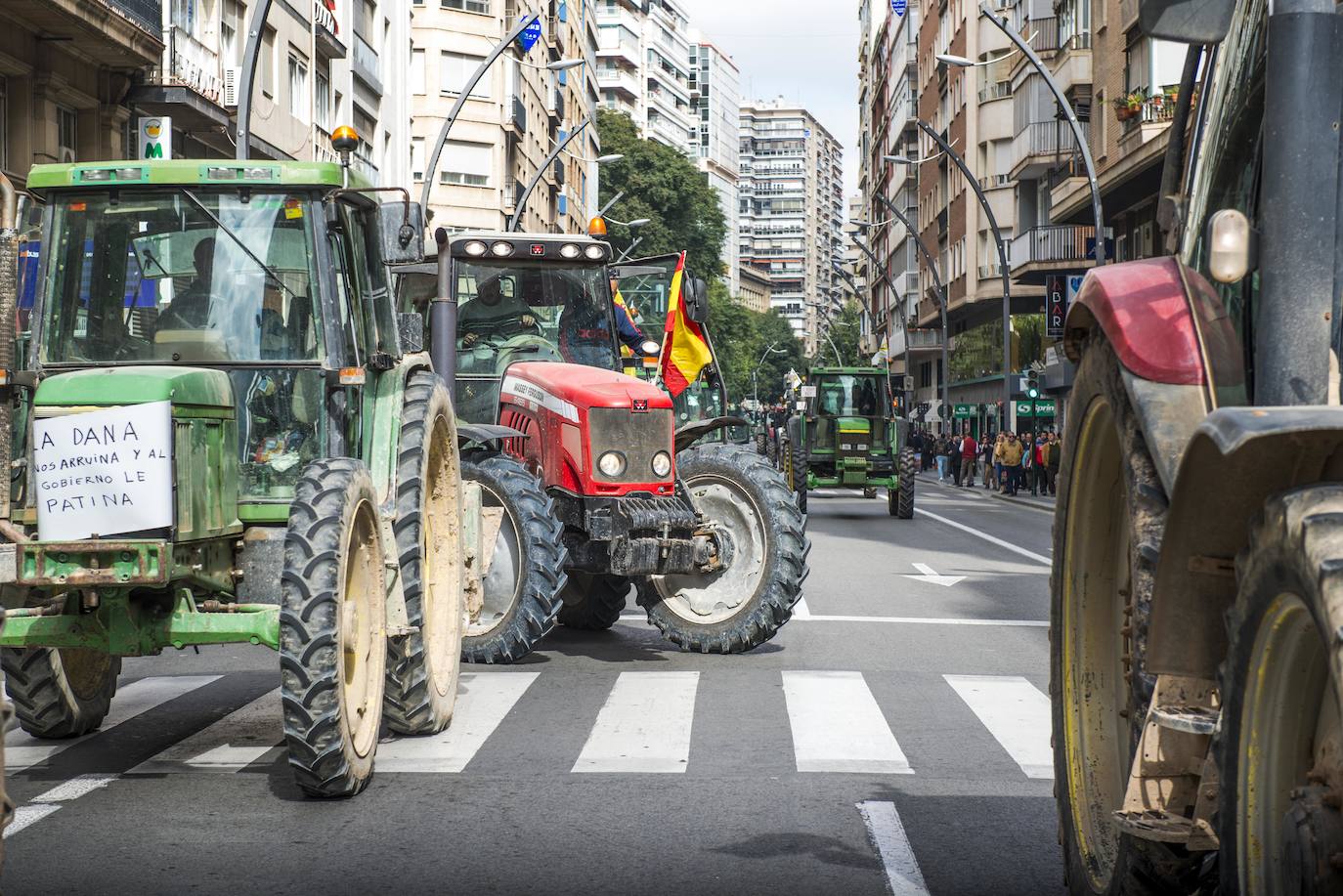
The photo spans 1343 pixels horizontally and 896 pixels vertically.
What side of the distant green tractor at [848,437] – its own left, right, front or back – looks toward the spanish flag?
front

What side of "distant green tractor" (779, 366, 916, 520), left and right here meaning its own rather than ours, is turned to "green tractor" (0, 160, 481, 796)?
front

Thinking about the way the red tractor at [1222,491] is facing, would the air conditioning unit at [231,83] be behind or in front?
behind

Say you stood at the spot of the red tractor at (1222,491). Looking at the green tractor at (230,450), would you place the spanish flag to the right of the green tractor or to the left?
right

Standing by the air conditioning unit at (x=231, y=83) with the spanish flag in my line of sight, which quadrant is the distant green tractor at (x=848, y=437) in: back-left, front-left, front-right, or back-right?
front-left

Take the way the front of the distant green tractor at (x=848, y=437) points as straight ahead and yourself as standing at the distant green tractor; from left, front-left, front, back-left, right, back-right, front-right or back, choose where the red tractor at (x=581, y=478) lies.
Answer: front

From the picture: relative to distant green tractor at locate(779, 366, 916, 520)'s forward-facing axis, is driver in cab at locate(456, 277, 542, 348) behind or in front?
in front

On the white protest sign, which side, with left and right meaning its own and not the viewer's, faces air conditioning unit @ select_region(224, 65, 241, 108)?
back

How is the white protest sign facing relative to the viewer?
toward the camera

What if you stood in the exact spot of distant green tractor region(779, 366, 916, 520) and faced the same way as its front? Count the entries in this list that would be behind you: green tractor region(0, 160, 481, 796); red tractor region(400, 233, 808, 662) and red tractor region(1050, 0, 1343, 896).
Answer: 0

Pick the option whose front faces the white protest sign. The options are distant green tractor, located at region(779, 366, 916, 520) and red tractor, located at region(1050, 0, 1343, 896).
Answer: the distant green tractor

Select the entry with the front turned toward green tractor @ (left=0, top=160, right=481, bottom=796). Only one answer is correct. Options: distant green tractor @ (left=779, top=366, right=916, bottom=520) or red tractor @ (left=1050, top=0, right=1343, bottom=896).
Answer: the distant green tractor

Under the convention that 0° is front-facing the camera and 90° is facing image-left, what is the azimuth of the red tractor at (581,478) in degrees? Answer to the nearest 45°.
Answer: approximately 315°

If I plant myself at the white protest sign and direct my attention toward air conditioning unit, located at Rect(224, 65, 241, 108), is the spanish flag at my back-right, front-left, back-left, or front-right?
front-right

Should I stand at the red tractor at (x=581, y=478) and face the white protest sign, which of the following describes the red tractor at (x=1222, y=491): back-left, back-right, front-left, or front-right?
front-left
